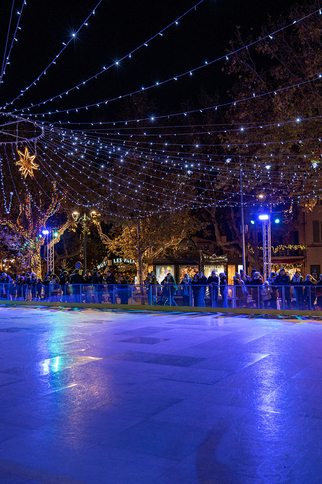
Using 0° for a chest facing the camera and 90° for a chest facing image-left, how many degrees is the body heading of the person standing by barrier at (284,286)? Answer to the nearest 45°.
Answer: approximately 0°

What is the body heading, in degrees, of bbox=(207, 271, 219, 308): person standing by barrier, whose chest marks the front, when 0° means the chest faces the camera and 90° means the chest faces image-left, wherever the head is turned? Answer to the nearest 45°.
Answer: approximately 0°

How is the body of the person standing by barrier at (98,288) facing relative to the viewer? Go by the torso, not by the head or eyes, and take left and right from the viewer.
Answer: facing the viewer

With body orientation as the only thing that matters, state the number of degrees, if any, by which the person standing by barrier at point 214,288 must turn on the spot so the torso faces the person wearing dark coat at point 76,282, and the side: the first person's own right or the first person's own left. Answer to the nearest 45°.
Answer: approximately 135° to the first person's own right

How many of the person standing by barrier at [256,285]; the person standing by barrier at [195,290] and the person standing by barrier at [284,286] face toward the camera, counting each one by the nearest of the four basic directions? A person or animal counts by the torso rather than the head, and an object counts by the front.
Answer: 3
